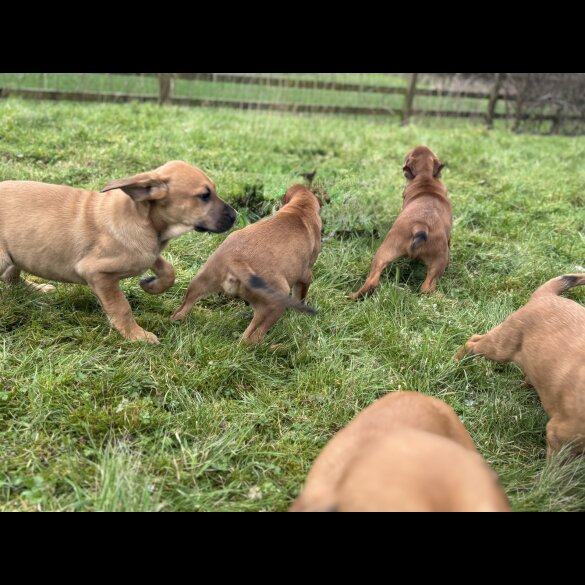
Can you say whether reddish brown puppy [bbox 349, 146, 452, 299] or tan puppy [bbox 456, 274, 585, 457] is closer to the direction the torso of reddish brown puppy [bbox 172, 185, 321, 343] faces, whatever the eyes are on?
the reddish brown puppy

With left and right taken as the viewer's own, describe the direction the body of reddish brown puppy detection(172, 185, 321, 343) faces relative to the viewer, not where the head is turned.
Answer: facing away from the viewer and to the right of the viewer

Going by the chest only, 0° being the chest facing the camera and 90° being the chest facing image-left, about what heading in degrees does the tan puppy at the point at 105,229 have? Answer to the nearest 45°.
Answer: approximately 270°

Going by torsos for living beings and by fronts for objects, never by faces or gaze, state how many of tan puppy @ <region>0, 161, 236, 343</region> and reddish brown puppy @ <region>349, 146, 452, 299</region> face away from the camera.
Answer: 1

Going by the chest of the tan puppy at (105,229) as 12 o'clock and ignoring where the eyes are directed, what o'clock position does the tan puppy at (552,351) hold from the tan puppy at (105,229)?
the tan puppy at (552,351) is roughly at 1 o'clock from the tan puppy at (105,229).

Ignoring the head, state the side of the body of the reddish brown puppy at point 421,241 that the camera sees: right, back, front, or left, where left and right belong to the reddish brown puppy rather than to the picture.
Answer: back

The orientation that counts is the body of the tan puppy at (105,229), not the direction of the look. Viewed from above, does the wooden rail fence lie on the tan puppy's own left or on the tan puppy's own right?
on the tan puppy's own left
